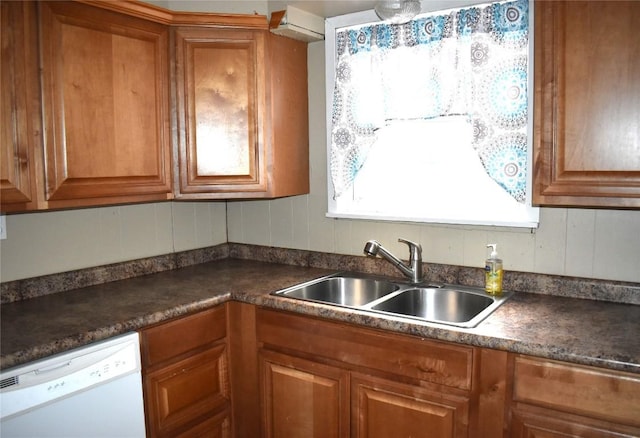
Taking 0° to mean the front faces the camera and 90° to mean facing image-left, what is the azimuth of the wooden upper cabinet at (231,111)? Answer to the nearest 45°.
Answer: approximately 0°

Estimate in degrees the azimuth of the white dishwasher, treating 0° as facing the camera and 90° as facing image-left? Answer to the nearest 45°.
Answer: approximately 315°

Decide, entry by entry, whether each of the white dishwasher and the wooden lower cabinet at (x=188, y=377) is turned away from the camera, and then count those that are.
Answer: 0

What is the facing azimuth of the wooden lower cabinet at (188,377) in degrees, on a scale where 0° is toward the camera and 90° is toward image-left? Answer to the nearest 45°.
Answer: approximately 315°

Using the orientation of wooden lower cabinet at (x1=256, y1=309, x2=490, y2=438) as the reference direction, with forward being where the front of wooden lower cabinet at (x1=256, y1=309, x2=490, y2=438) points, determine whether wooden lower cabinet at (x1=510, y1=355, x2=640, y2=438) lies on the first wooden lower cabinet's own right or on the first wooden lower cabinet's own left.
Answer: on the first wooden lower cabinet's own left

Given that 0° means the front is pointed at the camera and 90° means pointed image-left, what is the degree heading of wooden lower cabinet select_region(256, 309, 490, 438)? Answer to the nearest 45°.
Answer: approximately 45°
